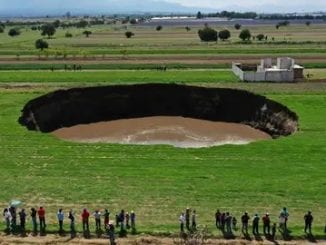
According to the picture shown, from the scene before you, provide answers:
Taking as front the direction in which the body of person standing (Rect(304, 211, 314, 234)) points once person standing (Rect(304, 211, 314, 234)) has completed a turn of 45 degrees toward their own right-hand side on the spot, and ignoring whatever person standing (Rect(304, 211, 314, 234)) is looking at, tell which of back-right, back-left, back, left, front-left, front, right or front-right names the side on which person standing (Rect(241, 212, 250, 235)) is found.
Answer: back-left

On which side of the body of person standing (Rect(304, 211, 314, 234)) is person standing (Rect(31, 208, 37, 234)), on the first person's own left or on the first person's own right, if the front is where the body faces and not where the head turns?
on the first person's own left

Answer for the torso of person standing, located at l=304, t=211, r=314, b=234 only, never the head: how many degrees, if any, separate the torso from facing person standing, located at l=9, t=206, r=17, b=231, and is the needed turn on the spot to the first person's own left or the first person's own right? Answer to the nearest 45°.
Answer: approximately 90° to the first person's own left

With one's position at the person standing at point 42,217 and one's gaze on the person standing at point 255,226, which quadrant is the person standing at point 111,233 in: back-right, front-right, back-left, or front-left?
front-right

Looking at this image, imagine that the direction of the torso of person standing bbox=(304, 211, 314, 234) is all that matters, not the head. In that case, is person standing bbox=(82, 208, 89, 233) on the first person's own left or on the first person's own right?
on the first person's own left

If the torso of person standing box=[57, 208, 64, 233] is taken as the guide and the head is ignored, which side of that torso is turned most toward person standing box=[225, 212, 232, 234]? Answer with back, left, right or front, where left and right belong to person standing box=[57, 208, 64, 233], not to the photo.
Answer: right

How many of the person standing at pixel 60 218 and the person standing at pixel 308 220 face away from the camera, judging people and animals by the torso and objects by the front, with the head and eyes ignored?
2

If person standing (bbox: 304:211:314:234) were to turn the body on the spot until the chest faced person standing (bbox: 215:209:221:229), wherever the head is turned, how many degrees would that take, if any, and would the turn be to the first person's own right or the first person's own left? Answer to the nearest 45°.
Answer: approximately 90° to the first person's own left

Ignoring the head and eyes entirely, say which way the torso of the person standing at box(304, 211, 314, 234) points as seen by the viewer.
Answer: away from the camera

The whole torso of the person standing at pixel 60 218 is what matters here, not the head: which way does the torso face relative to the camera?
away from the camera

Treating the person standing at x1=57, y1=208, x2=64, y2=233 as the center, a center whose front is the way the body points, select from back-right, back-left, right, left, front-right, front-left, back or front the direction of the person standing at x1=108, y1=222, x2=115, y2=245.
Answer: back-right

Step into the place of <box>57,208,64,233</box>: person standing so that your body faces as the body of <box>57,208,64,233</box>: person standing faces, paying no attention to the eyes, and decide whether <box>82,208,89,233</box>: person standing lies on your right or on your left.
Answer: on your right

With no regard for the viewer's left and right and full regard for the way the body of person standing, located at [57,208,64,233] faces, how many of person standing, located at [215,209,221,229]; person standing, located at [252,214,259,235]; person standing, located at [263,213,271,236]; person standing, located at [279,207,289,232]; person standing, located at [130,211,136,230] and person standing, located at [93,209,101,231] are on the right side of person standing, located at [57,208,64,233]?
6

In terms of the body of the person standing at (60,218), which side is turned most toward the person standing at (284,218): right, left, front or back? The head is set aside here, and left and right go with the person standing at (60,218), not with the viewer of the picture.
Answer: right
